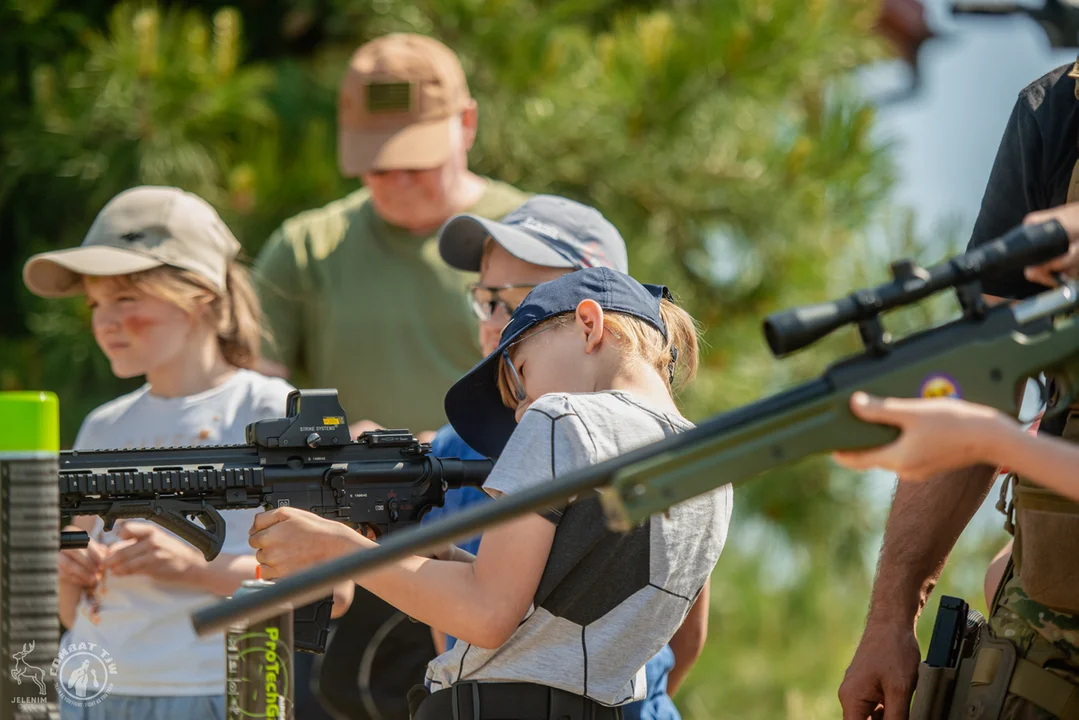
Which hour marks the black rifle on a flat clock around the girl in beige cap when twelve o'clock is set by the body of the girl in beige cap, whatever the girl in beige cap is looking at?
The black rifle is roughly at 10 o'clock from the girl in beige cap.

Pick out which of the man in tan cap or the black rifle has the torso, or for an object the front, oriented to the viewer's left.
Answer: the black rifle

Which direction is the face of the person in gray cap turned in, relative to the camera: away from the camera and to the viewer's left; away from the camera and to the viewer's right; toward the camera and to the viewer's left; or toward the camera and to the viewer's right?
toward the camera and to the viewer's left

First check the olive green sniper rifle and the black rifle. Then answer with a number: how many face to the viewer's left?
2

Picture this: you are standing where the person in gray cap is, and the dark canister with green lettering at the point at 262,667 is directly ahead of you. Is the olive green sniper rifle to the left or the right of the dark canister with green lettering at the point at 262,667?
left

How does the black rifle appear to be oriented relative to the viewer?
to the viewer's left

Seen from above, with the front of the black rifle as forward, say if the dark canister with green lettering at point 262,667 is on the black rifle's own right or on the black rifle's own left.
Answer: on the black rifle's own left

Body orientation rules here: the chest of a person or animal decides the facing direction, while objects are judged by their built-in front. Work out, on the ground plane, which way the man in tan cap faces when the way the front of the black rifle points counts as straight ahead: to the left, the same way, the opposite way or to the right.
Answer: to the left

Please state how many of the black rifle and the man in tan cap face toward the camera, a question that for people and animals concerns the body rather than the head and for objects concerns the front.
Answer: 1

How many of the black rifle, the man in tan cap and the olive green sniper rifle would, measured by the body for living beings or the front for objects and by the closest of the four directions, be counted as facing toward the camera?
1

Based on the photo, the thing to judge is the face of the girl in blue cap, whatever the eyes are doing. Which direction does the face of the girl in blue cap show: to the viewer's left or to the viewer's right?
to the viewer's left

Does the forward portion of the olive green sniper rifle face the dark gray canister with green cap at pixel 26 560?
yes

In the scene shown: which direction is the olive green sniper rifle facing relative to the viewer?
to the viewer's left

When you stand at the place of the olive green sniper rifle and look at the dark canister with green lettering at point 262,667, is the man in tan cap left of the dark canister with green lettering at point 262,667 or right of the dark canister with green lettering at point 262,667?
right

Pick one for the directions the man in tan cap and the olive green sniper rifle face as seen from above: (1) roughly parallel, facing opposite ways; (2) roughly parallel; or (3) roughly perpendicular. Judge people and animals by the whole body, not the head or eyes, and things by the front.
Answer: roughly perpendicular
